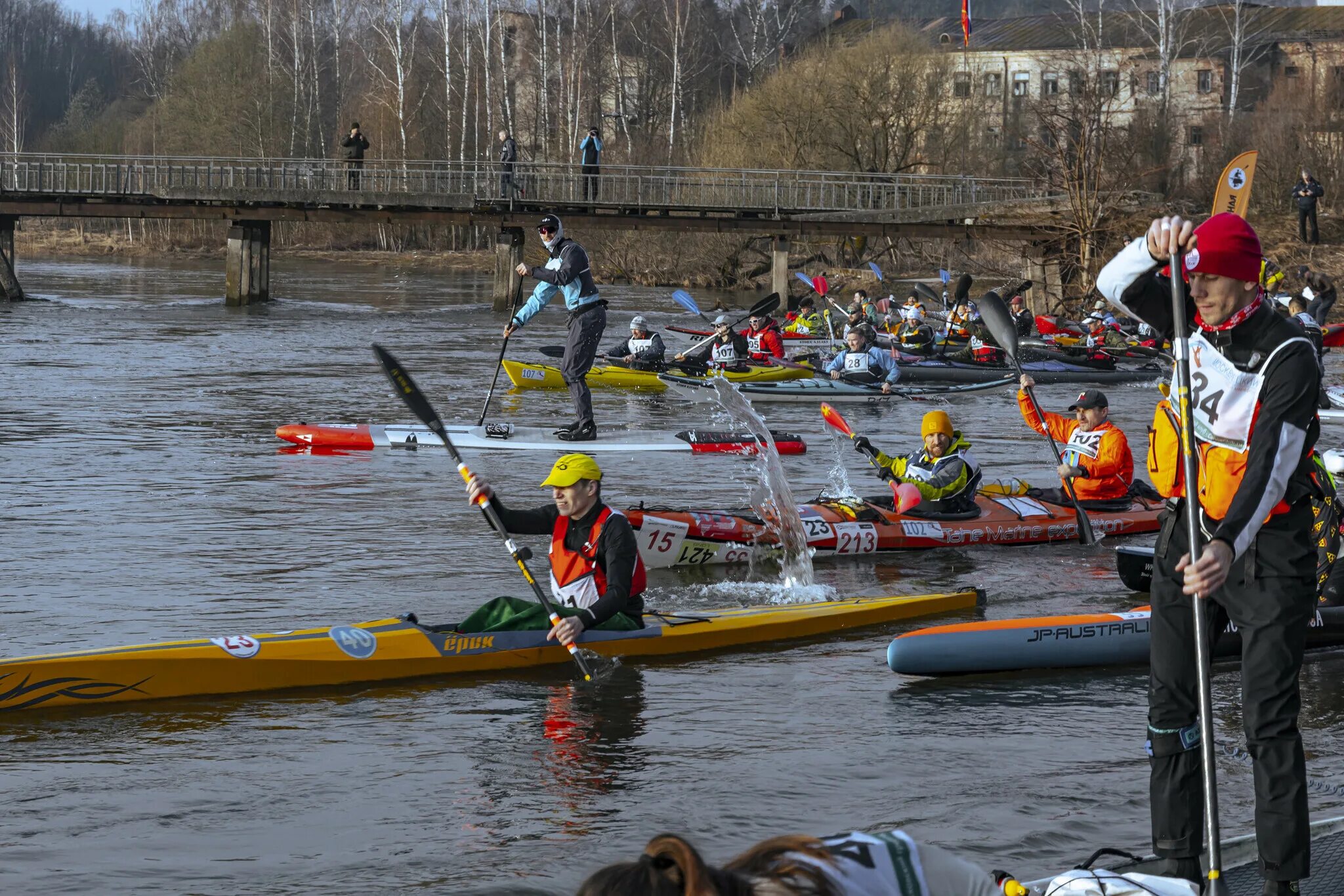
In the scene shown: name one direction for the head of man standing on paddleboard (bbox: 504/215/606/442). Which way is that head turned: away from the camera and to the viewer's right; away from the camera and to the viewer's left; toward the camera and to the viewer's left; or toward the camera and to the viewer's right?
toward the camera and to the viewer's left

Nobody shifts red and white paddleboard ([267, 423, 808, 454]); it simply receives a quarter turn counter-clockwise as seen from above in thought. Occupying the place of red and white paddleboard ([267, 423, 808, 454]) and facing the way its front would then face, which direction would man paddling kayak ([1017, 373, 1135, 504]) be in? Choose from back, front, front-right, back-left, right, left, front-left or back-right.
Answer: front-left

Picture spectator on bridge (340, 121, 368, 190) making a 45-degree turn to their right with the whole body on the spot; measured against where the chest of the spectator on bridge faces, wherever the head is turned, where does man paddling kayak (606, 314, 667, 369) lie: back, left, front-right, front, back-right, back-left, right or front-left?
front-left

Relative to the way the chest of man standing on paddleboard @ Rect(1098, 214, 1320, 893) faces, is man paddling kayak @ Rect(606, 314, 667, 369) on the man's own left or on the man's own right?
on the man's own right

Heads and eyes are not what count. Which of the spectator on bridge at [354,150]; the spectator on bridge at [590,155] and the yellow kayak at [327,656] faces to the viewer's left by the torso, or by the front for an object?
the yellow kayak

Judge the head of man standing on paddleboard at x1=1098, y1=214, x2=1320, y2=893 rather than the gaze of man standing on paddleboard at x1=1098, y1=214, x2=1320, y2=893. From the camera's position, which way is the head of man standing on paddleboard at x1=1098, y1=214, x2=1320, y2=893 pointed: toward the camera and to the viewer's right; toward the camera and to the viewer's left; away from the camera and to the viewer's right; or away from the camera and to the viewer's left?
toward the camera and to the viewer's left

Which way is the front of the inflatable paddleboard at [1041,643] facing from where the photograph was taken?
facing to the left of the viewer

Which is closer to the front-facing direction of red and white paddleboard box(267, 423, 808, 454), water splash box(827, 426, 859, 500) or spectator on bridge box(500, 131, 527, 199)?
the spectator on bridge

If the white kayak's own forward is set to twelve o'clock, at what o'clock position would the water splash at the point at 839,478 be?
The water splash is roughly at 9 o'clock from the white kayak.

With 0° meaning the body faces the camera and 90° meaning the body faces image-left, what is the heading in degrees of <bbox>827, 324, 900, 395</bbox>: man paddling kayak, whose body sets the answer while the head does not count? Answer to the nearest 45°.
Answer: approximately 45°

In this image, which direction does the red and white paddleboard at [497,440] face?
to the viewer's left

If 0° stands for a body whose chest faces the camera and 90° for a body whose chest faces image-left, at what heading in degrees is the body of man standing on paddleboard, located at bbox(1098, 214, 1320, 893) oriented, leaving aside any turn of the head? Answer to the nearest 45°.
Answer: approximately 45°

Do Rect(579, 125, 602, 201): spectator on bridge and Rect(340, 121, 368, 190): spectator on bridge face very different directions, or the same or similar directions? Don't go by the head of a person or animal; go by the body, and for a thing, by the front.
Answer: same or similar directions

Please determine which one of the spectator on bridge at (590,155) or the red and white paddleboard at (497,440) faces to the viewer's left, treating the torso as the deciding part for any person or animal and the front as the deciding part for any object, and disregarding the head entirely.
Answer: the red and white paddleboard

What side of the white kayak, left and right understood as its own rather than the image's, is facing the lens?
left

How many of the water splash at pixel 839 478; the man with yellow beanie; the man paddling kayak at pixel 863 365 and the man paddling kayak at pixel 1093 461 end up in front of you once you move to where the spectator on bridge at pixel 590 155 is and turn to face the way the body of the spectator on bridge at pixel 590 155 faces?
4

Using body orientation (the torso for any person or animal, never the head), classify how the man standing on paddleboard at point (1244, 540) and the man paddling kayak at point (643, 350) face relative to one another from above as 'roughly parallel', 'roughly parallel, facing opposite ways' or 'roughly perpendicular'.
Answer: roughly parallel

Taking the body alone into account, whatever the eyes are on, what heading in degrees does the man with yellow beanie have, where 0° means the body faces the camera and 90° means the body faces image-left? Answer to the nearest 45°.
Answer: approximately 45°

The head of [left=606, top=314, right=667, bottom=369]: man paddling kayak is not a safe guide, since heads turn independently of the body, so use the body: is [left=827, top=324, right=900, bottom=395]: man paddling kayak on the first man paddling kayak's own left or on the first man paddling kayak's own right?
on the first man paddling kayak's own left
